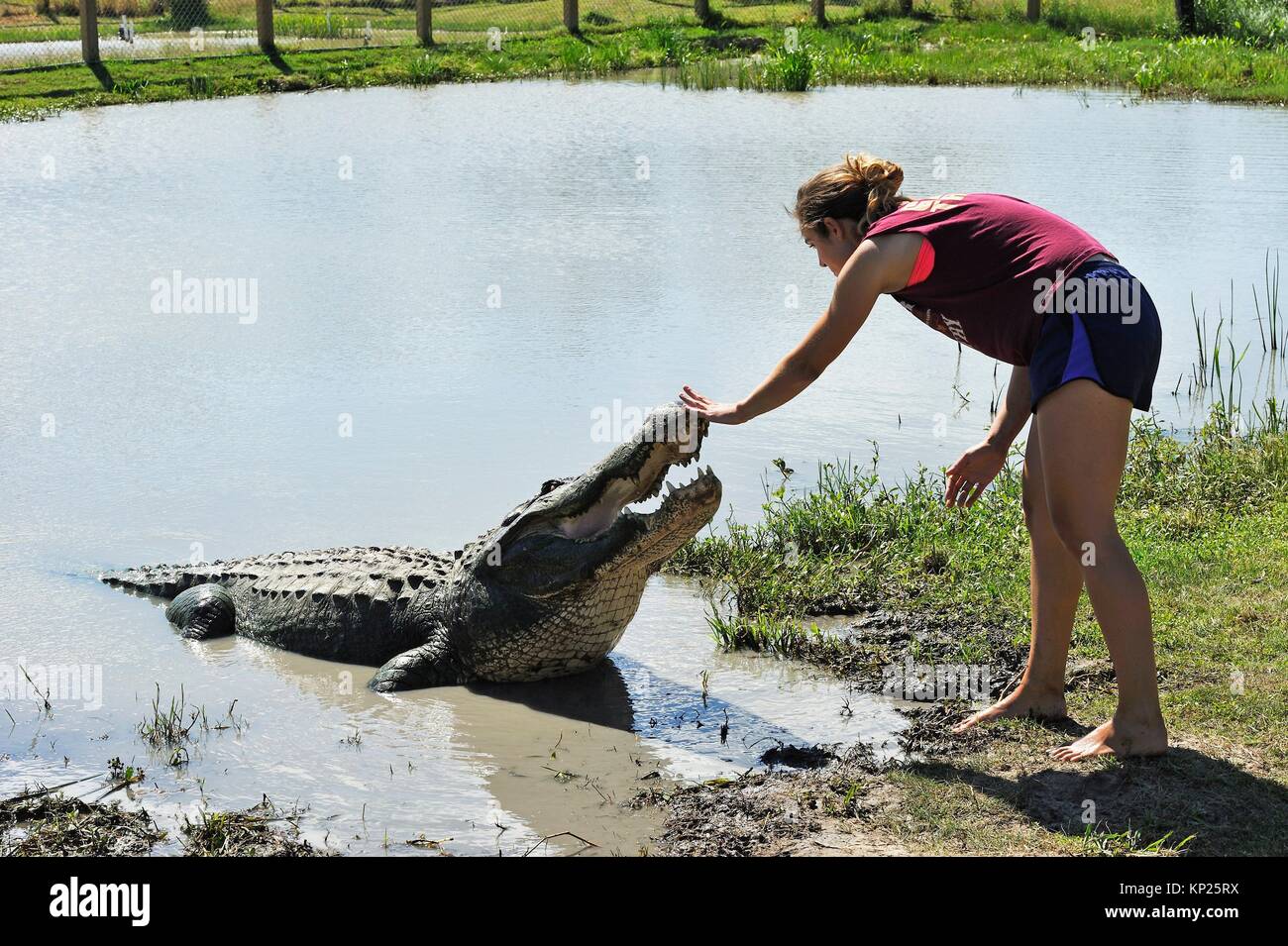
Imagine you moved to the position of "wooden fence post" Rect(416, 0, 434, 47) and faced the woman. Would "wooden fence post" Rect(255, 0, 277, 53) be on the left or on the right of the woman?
right

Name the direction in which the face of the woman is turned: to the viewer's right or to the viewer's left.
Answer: to the viewer's left

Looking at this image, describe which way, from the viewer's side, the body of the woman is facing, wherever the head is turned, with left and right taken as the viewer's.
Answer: facing to the left of the viewer
